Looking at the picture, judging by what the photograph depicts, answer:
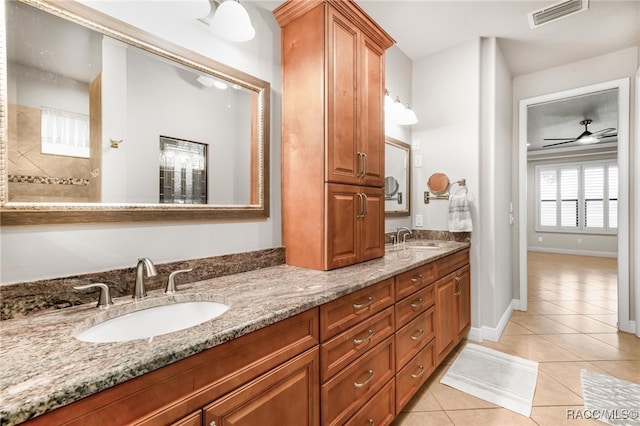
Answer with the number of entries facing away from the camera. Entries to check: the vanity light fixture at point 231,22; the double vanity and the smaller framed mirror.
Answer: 0

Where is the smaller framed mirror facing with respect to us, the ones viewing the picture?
facing the viewer and to the right of the viewer

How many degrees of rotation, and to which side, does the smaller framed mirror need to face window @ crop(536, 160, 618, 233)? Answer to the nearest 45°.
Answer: approximately 90° to its left

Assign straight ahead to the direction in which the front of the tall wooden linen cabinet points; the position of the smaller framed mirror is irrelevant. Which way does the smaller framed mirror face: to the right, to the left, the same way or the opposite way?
the same way

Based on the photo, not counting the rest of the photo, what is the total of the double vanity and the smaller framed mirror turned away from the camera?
0

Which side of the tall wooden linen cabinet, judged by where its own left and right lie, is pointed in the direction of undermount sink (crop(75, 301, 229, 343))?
right

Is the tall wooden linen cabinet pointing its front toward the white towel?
no

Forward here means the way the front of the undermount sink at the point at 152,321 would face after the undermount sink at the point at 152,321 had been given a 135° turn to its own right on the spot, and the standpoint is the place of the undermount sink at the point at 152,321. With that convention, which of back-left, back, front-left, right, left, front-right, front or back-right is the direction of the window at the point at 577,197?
back

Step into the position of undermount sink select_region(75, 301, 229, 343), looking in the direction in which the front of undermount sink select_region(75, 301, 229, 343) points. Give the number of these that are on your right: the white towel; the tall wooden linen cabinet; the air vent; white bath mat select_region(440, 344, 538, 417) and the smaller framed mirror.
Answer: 0

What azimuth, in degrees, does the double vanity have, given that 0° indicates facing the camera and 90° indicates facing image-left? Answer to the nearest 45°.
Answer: approximately 315°

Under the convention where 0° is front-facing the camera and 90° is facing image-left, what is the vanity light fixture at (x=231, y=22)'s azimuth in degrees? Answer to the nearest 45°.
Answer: approximately 315°

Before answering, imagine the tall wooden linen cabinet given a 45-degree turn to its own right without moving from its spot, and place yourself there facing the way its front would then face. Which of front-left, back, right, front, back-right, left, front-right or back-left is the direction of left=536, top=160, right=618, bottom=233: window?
back-left

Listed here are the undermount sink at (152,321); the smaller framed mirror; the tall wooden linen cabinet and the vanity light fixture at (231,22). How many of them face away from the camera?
0

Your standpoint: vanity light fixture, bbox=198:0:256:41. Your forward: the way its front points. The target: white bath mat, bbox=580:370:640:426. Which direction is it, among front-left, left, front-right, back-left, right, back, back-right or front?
front-left

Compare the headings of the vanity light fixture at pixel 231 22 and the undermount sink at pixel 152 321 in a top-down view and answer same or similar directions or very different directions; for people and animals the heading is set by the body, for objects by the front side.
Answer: same or similar directions

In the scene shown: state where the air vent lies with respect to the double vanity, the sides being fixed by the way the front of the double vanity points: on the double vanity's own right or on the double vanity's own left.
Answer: on the double vanity's own left
